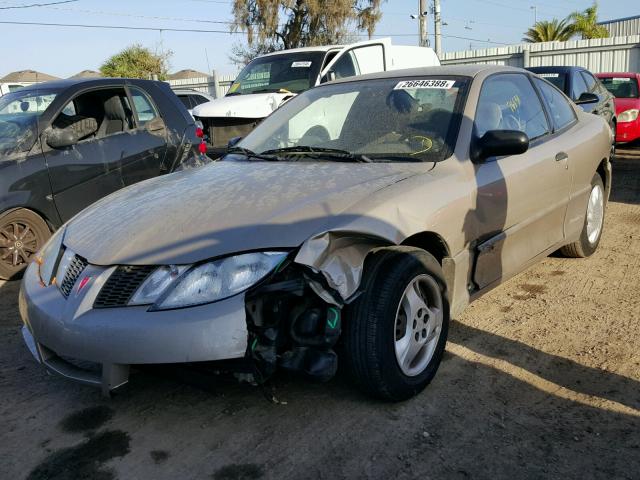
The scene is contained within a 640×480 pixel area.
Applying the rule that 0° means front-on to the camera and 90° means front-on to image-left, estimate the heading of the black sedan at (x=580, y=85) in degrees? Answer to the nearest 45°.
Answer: approximately 45°

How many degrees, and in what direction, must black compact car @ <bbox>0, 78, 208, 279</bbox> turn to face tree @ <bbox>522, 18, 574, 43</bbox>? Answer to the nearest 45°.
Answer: approximately 180°

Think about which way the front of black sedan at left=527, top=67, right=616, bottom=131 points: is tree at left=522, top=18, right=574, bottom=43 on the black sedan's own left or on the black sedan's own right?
on the black sedan's own right

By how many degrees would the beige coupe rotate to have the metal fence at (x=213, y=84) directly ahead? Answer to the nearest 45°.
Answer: approximately 135° to its right

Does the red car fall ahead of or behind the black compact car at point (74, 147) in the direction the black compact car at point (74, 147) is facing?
behind
